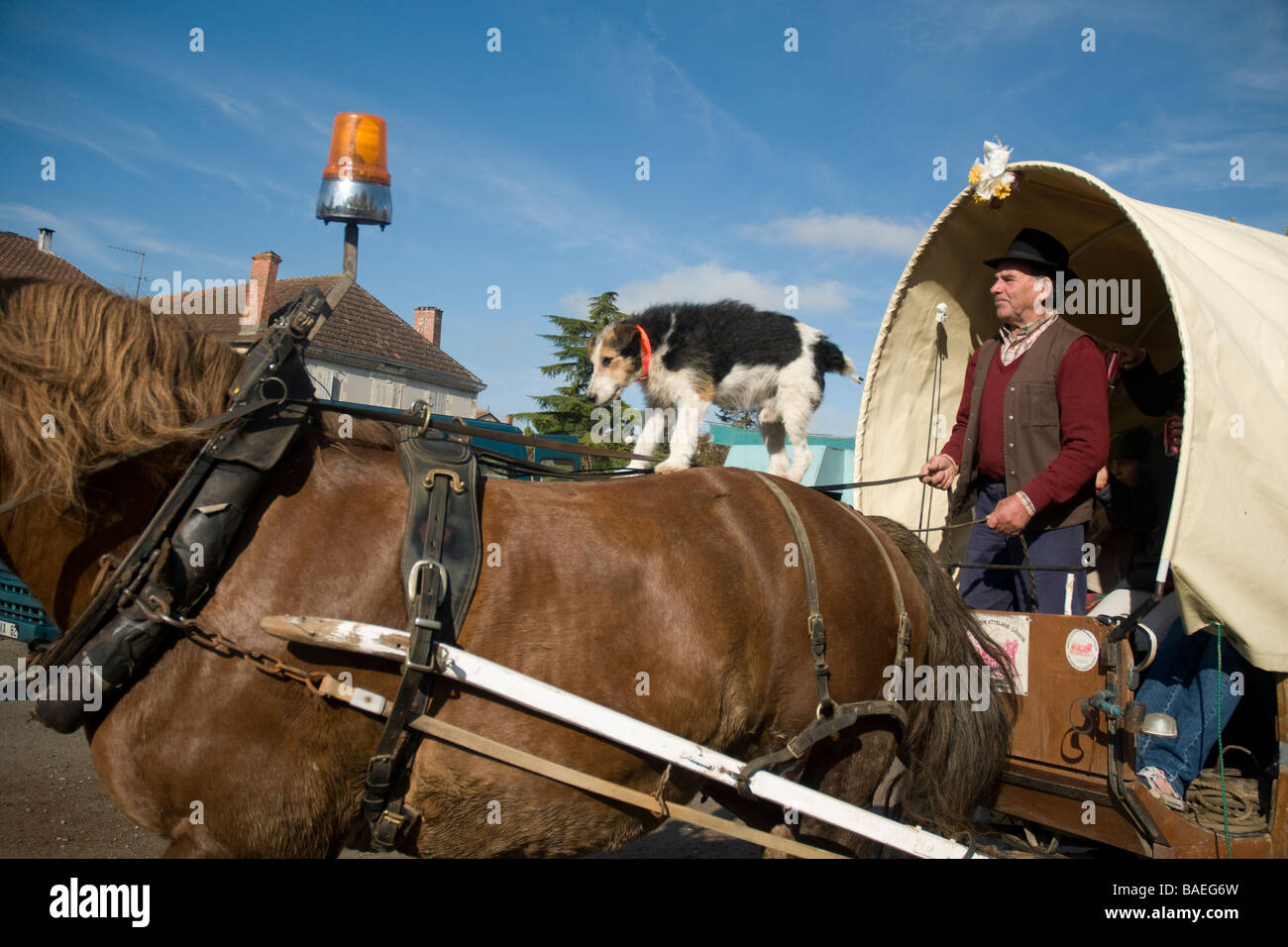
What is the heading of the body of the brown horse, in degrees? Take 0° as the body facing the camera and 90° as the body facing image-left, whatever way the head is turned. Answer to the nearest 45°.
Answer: approximately 90°

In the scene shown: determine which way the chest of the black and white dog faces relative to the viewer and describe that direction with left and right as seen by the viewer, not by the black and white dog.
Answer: facing to the left of the viewer

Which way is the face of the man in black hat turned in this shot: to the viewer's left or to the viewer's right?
to the viewer's left

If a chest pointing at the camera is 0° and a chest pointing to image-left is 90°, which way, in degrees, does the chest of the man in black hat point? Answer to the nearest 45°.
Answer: approximately 45°

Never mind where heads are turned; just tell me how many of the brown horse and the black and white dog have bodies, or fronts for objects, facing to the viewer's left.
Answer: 2
